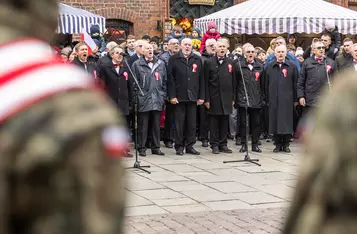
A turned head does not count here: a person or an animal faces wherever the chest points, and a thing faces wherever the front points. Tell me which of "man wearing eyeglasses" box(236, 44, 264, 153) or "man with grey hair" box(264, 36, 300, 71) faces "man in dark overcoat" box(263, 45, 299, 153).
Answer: the man with grey hair

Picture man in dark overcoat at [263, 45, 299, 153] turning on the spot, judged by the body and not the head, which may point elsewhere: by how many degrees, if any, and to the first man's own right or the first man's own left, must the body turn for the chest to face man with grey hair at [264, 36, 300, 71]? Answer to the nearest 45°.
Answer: approximately 180°

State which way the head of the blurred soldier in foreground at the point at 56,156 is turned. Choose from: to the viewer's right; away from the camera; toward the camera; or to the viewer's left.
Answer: away from the camera

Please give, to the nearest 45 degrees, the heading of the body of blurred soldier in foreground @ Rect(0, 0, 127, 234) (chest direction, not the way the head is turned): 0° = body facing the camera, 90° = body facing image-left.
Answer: approximately 180°

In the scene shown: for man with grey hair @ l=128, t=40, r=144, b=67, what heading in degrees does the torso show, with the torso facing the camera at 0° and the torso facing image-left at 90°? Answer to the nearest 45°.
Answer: approximately 315°

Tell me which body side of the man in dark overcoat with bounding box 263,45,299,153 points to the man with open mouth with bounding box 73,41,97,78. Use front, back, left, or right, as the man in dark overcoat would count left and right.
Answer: right

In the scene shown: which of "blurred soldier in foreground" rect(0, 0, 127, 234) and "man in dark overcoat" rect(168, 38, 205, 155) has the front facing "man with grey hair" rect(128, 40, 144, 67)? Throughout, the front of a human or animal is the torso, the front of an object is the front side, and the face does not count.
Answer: the blurred soldier in foreground

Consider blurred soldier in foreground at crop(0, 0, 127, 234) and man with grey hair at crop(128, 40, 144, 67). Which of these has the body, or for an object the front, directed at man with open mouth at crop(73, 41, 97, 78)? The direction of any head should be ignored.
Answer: the blurred soldier in foreground

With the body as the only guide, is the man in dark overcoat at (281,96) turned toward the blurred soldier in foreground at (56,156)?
yes

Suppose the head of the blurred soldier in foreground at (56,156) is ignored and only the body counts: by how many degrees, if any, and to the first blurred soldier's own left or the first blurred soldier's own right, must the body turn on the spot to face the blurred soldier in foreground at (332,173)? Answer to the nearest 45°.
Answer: approximately 90° to the first blurred soldier's own right
